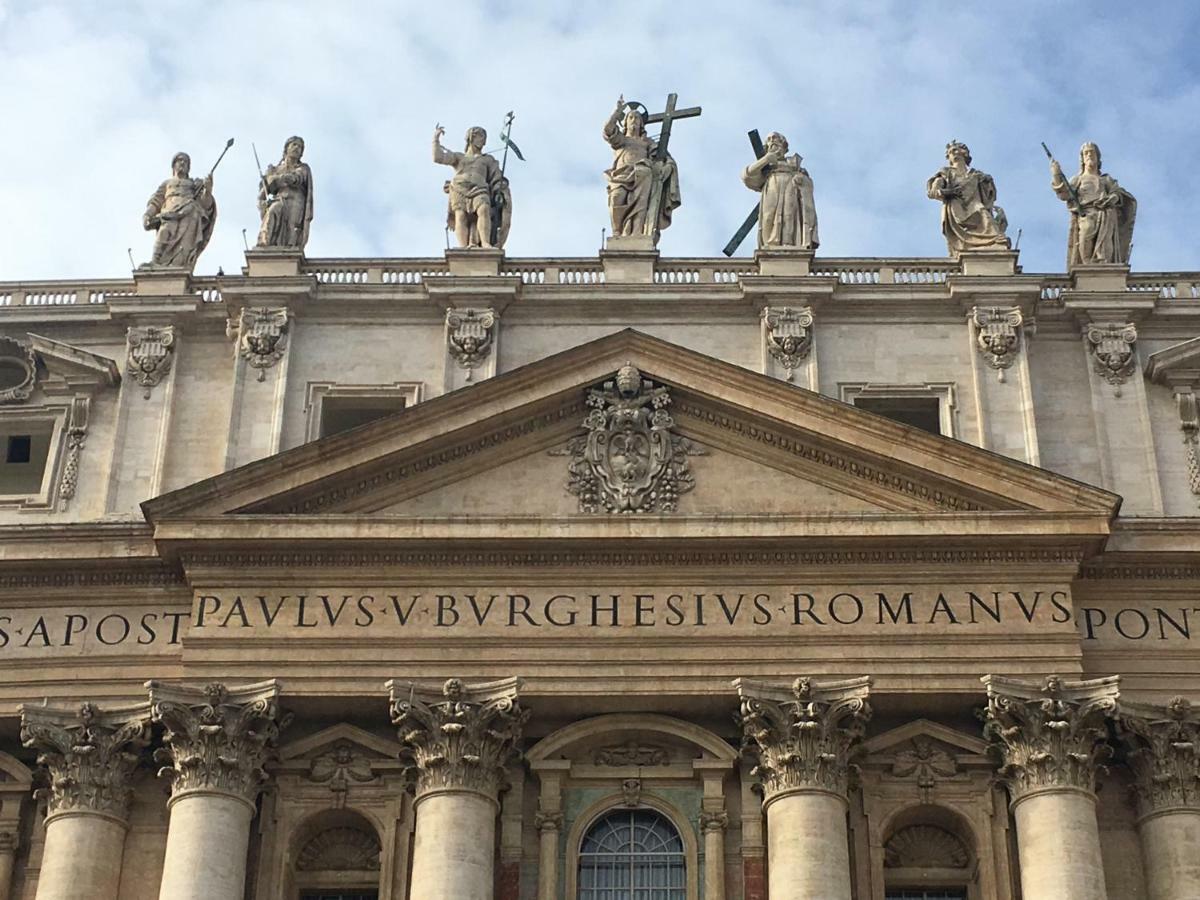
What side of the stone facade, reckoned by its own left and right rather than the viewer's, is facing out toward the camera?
front

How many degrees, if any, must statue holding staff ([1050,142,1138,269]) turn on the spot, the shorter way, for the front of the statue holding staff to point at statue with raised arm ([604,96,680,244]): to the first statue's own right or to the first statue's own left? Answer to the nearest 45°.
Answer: approximately 90° to the first statue's own right

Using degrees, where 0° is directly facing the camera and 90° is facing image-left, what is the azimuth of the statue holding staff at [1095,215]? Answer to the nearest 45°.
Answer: approximately 0°

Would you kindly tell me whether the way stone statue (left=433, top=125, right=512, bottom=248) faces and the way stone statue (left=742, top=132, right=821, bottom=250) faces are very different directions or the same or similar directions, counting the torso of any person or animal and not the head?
same or similar directions

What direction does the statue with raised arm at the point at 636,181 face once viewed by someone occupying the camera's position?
facing the viewer

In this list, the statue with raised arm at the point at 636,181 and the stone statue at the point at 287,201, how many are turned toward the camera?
2

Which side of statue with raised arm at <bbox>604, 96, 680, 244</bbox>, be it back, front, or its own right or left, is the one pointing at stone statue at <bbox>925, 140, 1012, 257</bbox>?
left

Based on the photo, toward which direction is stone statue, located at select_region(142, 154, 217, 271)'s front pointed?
toward the camera

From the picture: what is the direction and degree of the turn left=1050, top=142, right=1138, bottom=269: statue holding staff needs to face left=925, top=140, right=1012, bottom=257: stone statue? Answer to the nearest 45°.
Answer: approximately 90° to its right

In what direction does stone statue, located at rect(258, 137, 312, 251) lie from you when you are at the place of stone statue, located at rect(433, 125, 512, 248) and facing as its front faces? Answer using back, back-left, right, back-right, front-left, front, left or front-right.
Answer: right

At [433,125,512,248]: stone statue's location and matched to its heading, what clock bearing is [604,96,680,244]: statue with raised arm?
The statue with raised arm is roughly at 9 o'clock from the stone statue.

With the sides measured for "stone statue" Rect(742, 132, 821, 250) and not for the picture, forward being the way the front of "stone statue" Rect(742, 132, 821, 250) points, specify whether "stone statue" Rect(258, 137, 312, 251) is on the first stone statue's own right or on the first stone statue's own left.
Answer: on the first stone statue's own right

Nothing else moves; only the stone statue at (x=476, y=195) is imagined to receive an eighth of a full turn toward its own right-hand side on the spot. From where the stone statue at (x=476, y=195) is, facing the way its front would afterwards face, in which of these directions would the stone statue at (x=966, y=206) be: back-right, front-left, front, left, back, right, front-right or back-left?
back-left

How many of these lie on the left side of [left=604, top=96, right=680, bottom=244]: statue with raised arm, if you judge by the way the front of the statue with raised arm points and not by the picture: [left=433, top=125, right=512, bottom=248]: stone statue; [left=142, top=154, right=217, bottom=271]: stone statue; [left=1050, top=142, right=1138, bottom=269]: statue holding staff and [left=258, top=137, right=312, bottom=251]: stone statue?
1

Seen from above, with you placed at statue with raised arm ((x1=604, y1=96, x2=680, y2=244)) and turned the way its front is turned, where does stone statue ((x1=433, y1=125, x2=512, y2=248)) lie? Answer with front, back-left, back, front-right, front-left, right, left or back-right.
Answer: right
